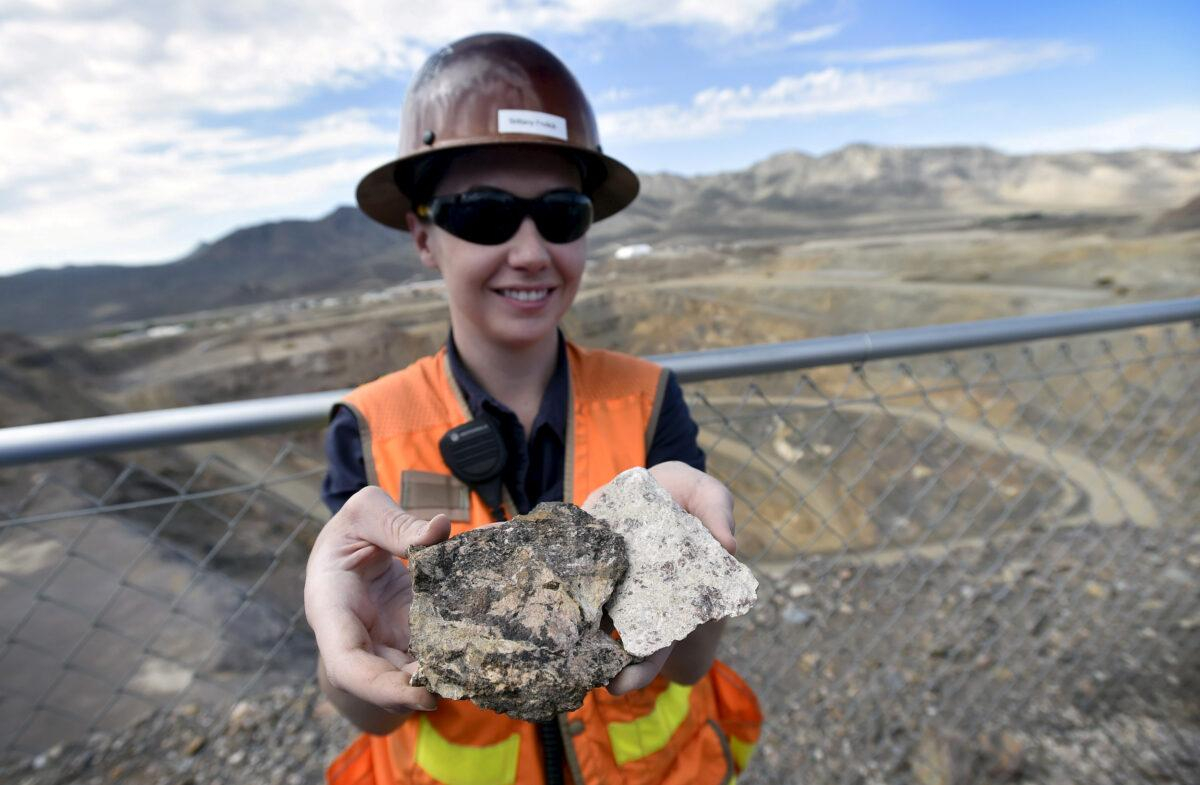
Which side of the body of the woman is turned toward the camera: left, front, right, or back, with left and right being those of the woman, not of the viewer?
front

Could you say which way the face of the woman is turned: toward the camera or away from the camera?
toward the camera
